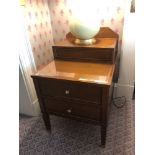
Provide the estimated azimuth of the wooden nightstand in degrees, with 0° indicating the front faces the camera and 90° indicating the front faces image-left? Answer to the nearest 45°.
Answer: approximately 0°
